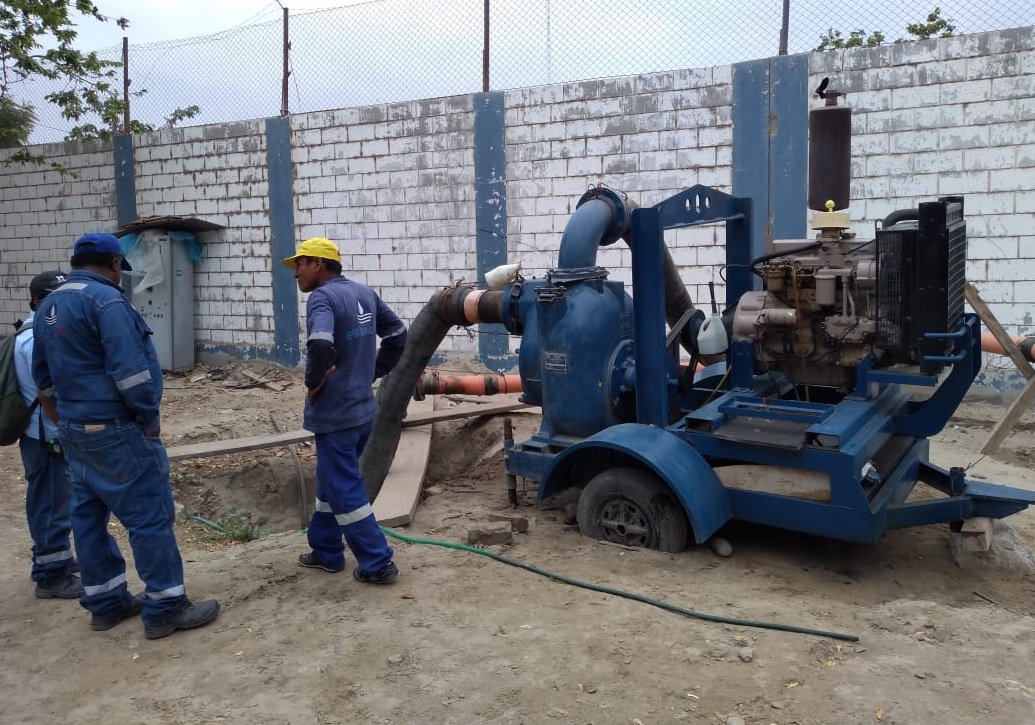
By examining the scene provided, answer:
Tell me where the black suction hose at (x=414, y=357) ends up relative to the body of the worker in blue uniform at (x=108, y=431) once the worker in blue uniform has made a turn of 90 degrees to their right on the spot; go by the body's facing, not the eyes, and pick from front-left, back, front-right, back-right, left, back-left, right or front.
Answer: left

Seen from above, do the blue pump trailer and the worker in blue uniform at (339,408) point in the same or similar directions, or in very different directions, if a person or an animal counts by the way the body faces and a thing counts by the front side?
very different directions

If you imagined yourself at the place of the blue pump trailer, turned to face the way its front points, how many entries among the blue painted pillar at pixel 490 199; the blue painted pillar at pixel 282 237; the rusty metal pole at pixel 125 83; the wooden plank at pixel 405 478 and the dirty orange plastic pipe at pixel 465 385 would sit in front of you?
0

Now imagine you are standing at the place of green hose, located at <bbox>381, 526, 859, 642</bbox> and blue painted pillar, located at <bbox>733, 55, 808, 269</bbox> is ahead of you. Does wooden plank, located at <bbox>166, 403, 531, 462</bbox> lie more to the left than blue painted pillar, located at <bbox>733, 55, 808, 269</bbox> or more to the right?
left

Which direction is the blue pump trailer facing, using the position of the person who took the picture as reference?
facing the viewer and to the right of the viewer

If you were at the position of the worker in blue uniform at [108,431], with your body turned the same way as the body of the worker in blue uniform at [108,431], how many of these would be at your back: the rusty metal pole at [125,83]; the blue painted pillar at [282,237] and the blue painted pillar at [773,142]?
0

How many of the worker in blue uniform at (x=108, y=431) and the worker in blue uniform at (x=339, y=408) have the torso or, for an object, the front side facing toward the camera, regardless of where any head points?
0

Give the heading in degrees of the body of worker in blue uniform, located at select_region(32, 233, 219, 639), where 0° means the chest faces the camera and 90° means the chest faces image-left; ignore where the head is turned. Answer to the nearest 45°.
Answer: approximately 225°

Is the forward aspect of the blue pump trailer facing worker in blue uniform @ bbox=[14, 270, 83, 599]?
no

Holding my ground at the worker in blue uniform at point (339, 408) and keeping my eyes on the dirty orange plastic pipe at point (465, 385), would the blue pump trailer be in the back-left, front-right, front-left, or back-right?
front-right

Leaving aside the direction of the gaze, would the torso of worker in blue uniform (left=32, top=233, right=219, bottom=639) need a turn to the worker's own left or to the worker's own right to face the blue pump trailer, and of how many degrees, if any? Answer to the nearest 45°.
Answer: approximately 45° to the worker's own right

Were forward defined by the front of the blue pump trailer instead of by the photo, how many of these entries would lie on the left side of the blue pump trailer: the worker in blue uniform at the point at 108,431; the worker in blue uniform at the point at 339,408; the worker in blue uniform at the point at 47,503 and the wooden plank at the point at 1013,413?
1

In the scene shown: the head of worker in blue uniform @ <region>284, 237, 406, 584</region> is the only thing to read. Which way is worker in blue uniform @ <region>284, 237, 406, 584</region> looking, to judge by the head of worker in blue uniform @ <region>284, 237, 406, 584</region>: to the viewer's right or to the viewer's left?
to the viewer's left

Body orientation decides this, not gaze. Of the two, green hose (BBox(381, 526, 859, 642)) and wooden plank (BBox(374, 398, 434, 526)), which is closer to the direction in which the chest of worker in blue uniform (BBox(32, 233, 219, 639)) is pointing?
the wooden plank

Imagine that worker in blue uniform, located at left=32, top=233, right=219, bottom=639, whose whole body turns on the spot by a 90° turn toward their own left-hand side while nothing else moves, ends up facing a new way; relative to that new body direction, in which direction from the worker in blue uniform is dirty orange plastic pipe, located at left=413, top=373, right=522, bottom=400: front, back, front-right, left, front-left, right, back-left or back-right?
right
